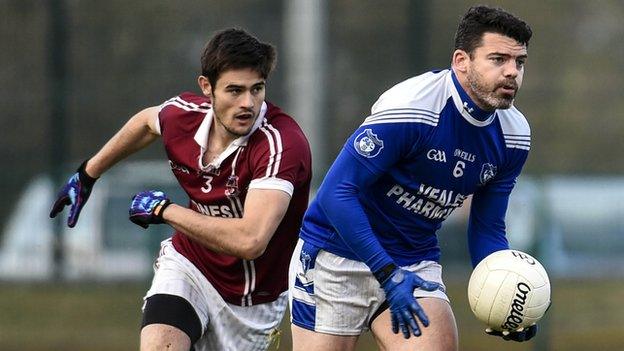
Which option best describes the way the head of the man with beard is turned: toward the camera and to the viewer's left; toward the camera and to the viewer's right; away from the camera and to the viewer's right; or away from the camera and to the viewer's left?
toward the camera and to the viewer's right

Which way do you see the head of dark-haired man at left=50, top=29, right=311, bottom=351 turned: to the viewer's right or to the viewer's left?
to the viewer's right

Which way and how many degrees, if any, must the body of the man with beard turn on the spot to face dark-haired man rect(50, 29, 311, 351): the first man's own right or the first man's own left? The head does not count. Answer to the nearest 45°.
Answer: approximately 135° to the first man's own right
